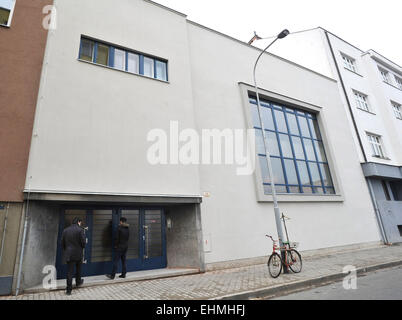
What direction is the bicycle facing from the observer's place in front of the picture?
facing the viewer and to the left of the viewer

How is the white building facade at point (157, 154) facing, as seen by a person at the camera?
facing the viewer and to the right of the viewer

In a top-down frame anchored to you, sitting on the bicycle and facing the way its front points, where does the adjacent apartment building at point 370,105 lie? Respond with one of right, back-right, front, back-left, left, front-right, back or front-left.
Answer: back

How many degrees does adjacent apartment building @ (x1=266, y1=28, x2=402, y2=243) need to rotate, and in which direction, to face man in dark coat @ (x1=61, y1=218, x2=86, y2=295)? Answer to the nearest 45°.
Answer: approximately 90° to its right

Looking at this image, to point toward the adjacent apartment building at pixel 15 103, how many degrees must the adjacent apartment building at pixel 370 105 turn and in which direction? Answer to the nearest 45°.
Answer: approximately 90° to its right

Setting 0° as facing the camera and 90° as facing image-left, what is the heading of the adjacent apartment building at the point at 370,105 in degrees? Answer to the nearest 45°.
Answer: approximately 315°

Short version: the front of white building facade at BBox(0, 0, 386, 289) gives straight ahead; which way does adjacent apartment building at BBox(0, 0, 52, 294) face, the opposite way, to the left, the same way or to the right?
the same way

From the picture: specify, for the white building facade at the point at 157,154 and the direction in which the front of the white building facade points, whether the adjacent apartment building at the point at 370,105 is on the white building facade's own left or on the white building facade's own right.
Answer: on the white building facade's own left

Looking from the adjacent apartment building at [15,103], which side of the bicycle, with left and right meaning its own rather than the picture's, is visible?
front

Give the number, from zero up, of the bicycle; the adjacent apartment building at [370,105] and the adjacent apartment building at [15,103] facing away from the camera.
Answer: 0

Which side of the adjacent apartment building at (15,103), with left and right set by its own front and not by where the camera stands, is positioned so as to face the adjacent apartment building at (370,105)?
left

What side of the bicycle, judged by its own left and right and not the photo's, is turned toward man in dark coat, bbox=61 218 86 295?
front

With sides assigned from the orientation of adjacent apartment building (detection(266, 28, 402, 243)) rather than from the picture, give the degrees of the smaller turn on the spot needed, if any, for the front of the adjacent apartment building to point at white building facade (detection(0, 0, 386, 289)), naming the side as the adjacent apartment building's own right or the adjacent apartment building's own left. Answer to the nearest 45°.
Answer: approximately 90° to the adjacent apartment building's own right

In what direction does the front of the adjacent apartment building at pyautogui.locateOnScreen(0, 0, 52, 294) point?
toward the camera

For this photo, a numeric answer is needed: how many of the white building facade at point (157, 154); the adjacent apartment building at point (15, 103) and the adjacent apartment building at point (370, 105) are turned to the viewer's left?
0
